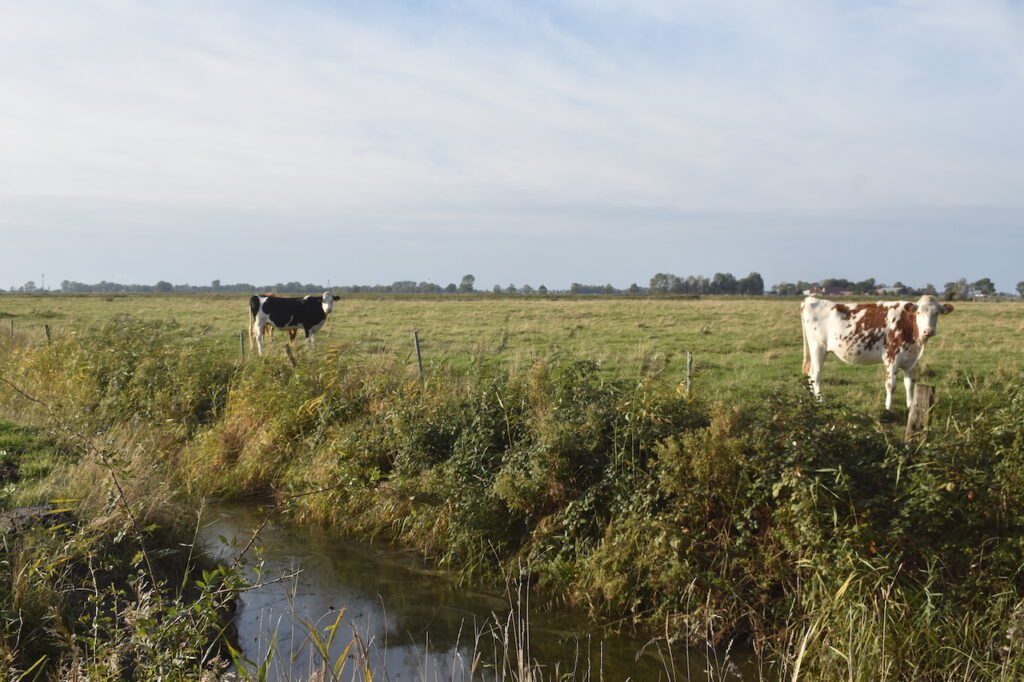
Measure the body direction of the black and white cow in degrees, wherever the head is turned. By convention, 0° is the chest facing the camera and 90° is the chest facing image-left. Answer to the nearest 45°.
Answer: approximately 270°

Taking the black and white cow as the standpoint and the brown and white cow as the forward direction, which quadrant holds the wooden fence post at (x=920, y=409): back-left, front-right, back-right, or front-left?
front-right

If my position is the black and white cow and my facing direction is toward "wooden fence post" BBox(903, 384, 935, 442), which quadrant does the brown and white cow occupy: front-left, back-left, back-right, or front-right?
front-left

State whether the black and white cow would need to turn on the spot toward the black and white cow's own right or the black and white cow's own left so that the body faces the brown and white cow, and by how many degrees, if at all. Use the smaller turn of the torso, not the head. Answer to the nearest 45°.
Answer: approximately 45° to the black and white cow's own right

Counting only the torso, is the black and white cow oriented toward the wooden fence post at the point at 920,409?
no
